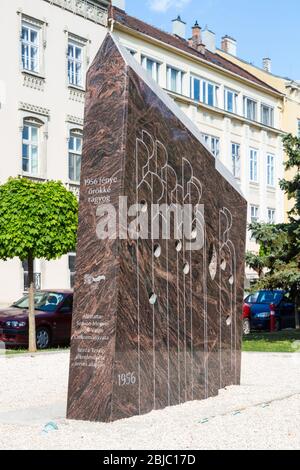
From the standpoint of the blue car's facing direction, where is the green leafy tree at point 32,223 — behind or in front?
in front

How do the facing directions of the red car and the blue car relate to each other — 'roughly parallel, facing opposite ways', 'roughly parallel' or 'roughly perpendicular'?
roughly parallel

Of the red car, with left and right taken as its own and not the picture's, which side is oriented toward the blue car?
back

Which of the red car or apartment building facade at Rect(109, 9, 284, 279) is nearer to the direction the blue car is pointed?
the red car

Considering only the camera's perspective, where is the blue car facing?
facing the viewer and to the left of the viewer

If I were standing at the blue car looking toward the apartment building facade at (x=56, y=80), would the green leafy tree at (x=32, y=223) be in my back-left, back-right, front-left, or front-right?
front-left

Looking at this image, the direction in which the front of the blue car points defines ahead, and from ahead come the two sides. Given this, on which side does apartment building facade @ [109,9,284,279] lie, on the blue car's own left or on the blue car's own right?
on the blue car's own right

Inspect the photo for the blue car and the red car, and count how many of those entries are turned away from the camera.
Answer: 0

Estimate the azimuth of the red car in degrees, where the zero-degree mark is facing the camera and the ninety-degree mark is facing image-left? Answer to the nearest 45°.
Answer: approximately 45°
